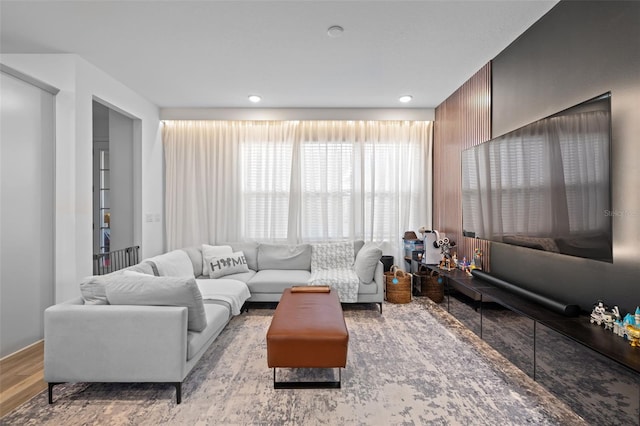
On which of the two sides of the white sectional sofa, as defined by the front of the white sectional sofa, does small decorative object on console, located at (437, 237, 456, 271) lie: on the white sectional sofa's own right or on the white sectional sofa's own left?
on the white sectional sofa's own left

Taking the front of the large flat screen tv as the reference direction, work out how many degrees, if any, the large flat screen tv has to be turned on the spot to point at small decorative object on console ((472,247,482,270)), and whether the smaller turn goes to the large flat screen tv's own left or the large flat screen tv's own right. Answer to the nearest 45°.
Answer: approximately 90° to the large flat screen tv's own right

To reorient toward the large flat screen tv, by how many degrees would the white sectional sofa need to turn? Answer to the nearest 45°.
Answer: approximately 45° to its left

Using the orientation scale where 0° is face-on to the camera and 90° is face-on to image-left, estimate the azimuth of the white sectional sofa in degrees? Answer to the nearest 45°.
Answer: approximately 315°

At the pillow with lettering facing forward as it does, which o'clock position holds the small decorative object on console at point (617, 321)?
The small decorative object on console is roughly at 11 o'clock from the pillow with lettering.

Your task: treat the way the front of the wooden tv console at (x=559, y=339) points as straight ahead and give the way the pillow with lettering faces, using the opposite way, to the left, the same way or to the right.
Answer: to the left

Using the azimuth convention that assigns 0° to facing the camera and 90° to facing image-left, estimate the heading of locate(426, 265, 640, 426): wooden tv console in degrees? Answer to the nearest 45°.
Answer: approximately 45°

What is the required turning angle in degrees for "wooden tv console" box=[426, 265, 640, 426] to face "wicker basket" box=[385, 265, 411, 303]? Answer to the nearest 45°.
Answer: approximately 90° to its right

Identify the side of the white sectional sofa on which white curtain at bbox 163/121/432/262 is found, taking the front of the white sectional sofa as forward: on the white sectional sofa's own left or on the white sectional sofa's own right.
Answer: on the white sectional sofa's own left

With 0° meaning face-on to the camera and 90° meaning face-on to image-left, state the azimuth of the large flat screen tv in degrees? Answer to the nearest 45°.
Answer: approximately 45°
